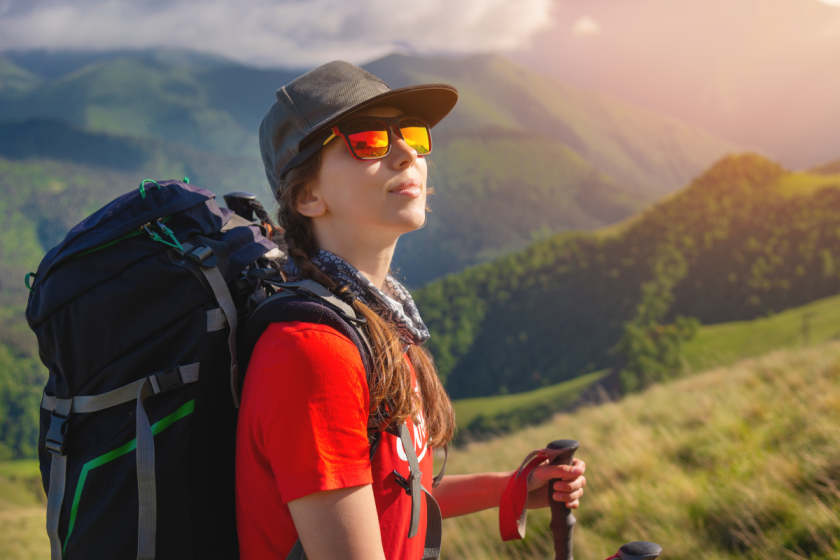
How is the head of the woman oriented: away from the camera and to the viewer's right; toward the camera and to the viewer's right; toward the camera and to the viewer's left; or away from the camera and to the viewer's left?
toward the camera and to the viewer's right

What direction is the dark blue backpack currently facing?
to the viewer's left
